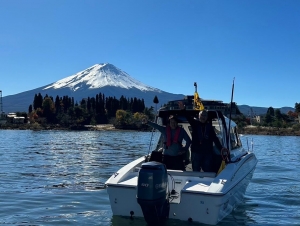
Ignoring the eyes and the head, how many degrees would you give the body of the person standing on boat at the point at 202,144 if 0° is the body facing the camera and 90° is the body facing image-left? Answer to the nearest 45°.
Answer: approximately 0°

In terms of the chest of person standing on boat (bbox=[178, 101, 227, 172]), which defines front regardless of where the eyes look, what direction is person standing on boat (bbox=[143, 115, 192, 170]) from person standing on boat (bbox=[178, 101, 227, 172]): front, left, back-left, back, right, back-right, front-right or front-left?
right

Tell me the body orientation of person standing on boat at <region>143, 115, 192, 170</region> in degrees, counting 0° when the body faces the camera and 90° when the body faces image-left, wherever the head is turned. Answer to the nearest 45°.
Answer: approximately 0°

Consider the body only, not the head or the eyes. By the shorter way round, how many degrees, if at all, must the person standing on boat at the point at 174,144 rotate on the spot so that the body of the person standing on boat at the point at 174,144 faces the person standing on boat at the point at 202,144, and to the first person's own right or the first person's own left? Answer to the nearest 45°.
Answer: approximately 90° to the first person's own left

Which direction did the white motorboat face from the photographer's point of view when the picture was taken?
facing away from the viewer and to the right of the viewer

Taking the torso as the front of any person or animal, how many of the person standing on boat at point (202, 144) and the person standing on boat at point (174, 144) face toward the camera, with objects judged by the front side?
2
